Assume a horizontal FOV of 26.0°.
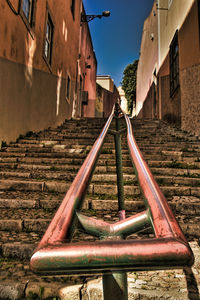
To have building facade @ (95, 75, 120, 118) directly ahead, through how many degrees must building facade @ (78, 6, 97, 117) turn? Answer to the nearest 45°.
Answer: approximately 90° to its left

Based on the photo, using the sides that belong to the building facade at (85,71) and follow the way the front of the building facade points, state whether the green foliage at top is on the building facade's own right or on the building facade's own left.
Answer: on the building facade's own left

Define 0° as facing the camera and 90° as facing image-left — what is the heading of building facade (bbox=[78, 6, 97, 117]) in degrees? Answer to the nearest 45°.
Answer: approximately 270°
